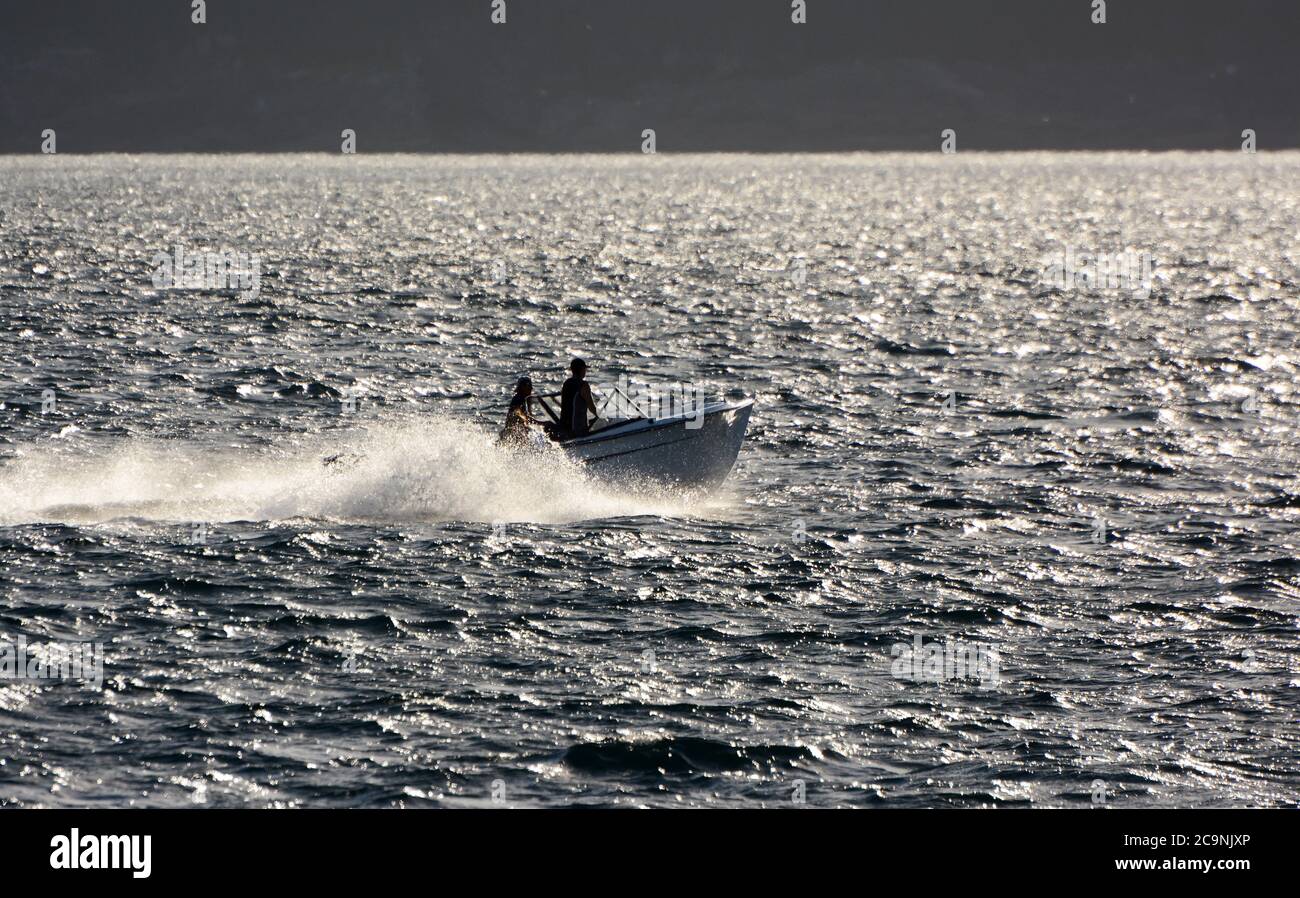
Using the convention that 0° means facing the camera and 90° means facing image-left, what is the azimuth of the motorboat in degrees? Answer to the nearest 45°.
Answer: approximately 270°

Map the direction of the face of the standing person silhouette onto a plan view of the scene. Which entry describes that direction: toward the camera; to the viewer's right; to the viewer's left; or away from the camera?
to the viewer's right
